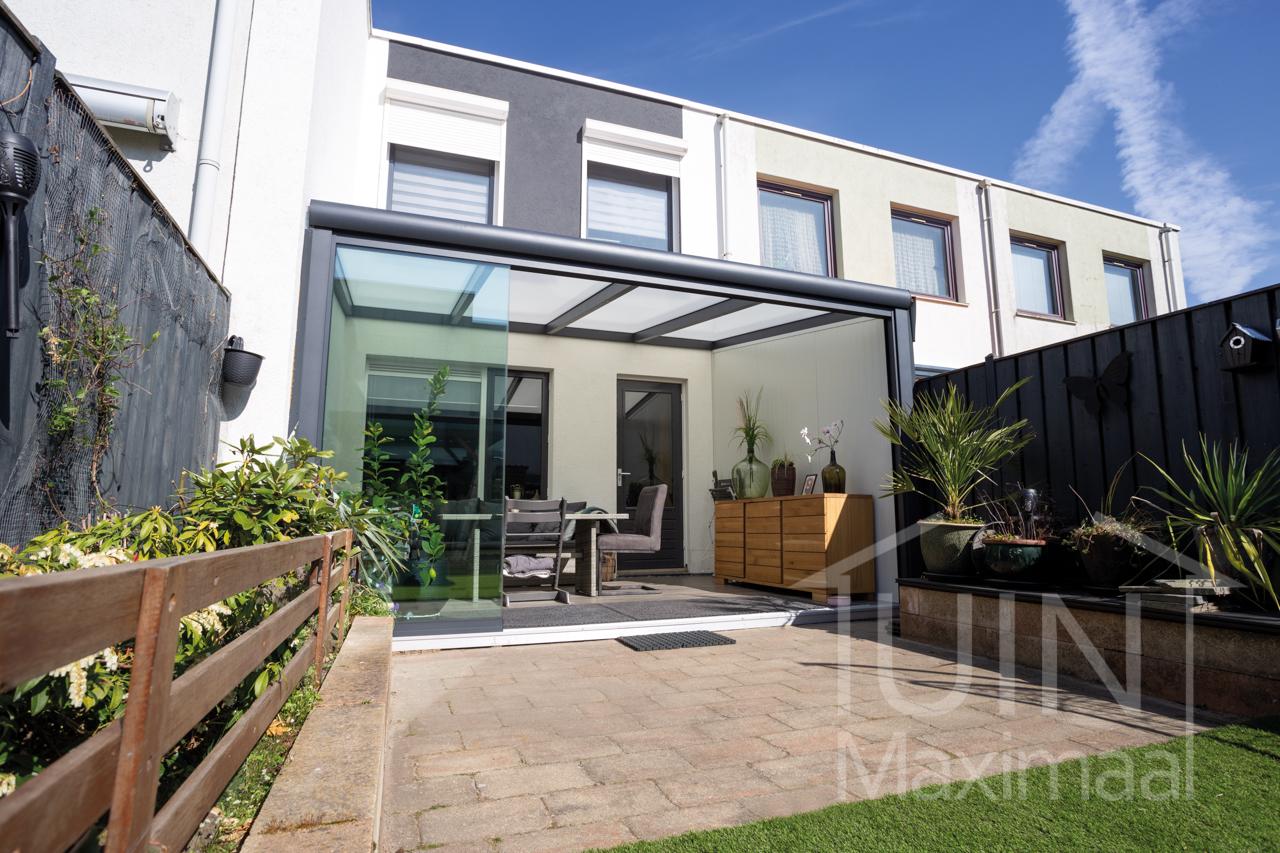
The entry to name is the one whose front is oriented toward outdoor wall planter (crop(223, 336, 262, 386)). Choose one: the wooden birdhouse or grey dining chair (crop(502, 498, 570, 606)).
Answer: the wooden birdhouse

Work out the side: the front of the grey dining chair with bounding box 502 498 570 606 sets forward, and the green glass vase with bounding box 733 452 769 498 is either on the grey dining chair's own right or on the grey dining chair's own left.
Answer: on the grey dining chair's own right

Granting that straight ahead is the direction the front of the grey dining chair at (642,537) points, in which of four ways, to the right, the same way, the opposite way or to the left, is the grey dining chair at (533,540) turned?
to the right

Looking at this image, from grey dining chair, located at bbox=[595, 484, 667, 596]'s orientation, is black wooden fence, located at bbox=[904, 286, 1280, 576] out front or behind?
behind

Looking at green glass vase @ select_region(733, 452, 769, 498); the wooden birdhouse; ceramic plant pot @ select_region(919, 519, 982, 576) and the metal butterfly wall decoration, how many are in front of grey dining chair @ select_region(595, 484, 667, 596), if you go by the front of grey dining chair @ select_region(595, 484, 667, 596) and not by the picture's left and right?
0

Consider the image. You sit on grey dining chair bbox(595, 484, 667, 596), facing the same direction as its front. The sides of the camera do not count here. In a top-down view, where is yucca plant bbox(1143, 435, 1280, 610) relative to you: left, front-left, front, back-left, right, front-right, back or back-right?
back-left

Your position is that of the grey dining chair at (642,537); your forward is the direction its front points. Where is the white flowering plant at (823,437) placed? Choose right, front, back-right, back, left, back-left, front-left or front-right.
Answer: back

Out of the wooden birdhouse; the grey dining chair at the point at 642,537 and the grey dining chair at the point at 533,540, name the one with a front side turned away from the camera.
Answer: the grey dining chair at the point at 533,540

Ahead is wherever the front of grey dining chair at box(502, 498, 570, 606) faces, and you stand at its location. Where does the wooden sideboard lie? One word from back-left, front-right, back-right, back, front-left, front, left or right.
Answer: right

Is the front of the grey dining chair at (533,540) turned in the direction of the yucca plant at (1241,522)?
no

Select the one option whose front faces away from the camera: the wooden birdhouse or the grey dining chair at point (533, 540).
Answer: the grey dining chair

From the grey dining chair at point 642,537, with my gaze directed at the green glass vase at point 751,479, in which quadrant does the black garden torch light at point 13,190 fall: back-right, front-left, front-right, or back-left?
back-right

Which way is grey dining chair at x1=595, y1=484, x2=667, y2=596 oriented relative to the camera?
to the viewer's left

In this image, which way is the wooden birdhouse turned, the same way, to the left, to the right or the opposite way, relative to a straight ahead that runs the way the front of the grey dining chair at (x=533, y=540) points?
to the left

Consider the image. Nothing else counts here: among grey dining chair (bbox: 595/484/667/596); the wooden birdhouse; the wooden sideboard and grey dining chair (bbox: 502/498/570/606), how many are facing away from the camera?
1

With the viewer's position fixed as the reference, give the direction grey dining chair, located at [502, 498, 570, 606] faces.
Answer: facing away from the viewer

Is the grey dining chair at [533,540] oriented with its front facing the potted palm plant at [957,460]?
no

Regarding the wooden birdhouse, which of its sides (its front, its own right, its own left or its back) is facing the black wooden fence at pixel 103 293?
front
